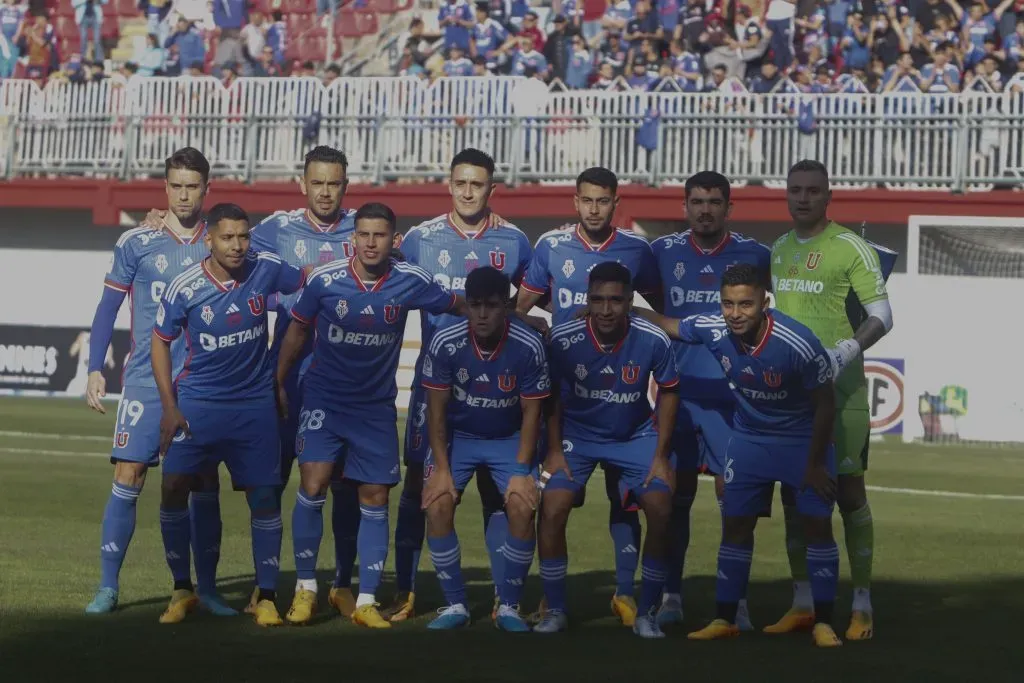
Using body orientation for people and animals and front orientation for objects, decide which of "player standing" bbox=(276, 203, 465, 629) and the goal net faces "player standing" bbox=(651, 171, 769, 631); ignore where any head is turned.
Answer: the goal net

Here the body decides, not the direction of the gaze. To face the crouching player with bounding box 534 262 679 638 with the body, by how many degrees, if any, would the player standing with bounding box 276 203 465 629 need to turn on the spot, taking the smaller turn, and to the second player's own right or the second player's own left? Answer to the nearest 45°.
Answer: approximately 90° to the second player's own left

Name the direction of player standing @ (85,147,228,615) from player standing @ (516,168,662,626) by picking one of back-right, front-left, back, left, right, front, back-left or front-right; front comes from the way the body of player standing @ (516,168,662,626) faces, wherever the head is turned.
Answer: right

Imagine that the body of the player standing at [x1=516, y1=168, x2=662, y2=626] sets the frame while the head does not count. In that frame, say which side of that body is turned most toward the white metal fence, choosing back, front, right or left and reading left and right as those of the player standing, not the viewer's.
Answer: back

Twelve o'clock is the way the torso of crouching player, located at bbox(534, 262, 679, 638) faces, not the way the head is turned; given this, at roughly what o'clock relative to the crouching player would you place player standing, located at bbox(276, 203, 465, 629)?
The player standing is roughly at 3 o'clock from the crouching player.

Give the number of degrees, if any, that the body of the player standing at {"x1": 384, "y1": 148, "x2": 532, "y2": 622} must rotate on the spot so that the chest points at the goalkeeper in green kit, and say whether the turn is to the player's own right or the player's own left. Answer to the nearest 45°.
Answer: approximately 90° to the player's own left

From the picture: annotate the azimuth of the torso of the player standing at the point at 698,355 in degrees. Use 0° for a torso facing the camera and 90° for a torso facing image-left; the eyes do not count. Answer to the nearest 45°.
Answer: approximately 0°

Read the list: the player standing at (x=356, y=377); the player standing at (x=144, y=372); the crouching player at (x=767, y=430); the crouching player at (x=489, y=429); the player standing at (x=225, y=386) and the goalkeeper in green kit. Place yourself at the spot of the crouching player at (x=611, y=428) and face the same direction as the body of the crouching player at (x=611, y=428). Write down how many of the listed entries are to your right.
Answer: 4

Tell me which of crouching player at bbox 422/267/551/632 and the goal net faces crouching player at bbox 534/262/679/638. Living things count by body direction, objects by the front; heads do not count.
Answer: the goal net
